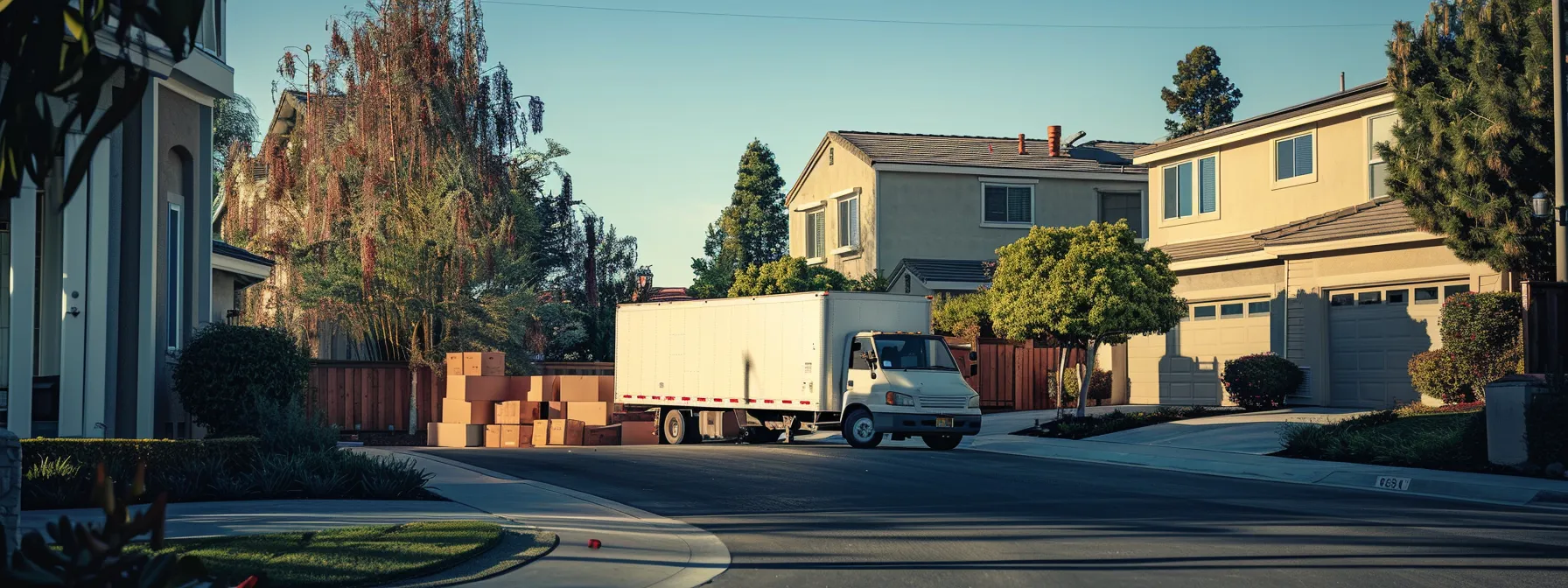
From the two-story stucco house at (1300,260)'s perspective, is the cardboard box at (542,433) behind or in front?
in front

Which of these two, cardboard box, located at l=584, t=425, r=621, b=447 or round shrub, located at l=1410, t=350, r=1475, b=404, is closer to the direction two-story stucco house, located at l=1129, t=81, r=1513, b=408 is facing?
the cardboard box

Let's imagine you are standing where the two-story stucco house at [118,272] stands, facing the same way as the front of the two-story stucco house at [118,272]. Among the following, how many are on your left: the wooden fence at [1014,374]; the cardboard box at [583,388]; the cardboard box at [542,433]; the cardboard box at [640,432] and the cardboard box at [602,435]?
5

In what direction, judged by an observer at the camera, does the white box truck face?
facing the viewer and to the right of the viewer

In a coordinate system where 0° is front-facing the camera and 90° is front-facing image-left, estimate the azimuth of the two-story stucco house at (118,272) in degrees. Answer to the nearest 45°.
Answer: approximately 315°

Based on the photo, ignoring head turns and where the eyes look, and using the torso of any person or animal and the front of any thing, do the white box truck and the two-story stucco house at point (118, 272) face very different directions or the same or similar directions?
same or similar directions

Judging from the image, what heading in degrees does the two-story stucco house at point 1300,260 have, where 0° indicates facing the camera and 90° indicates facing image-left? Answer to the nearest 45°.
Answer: approximately 45°

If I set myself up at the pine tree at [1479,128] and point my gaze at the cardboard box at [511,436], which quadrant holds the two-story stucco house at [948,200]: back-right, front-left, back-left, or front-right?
front-right

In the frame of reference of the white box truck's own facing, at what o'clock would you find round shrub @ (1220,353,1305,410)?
The round shrub is roughly at 10 o'clock from the white box truck.

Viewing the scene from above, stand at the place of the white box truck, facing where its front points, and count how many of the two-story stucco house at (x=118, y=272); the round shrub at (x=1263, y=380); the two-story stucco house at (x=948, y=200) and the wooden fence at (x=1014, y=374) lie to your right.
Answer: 1

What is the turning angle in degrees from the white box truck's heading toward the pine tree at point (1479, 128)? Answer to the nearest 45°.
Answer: approximately 45° to its left

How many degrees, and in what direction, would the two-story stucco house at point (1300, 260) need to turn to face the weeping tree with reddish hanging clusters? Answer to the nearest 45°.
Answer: approximately 45° to its right

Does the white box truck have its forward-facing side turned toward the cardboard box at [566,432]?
no

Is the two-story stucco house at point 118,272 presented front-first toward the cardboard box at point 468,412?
no

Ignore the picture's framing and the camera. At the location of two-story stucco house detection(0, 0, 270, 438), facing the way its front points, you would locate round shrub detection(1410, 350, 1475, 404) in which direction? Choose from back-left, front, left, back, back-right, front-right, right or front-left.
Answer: front-left

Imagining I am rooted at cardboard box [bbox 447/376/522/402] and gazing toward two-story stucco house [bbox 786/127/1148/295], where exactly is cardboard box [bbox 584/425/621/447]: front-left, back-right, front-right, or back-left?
front-right

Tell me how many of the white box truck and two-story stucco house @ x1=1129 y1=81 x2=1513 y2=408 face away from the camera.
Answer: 0
